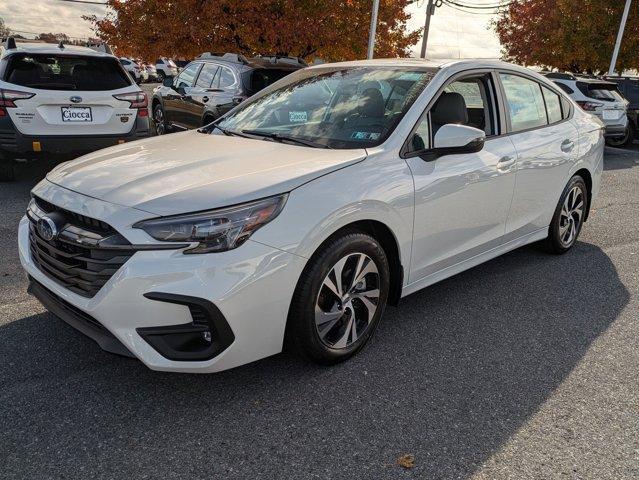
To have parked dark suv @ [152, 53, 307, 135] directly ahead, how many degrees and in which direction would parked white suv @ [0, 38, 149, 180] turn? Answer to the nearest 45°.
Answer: approximately 45° to its right

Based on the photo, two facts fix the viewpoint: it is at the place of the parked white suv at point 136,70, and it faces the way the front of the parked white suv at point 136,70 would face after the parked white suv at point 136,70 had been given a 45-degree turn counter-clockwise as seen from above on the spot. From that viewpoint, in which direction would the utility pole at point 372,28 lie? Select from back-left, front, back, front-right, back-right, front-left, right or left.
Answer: right

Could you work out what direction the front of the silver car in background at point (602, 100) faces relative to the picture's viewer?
facing away from the viewer and to the left of the viewer

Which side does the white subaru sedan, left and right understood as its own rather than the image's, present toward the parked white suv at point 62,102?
right

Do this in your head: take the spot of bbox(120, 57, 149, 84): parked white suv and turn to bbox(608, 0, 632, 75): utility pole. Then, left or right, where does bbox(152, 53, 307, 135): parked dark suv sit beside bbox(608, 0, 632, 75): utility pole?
right

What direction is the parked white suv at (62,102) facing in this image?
away from the camera

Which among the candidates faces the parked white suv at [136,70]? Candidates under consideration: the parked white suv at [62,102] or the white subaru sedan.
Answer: the parked white suv at [62,102]

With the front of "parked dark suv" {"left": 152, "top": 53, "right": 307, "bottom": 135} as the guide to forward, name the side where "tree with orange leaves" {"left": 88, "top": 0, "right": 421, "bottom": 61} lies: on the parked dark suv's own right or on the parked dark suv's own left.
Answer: on the parked dark suv's own right

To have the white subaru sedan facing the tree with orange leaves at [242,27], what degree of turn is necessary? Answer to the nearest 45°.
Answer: approximately 135° to its right

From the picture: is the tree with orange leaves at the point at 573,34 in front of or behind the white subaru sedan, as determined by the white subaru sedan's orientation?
behind

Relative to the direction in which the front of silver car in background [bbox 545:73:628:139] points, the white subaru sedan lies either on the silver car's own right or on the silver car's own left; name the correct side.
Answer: on the silver car's own left

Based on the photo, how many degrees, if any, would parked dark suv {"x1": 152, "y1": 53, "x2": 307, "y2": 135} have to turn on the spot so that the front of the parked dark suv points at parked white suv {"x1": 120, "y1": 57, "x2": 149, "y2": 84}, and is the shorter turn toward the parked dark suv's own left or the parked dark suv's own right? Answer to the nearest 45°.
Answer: approximately 45° to the parked dark suv's own right

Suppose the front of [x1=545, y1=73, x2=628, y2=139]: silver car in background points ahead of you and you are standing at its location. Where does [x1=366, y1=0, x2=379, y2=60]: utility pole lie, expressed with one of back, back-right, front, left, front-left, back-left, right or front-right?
front-left

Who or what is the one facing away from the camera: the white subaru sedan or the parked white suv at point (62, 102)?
the parked white suv

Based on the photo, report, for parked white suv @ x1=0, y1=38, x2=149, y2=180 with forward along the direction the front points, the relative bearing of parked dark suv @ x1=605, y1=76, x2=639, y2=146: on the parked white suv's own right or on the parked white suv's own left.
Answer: on the parked white suv's own right

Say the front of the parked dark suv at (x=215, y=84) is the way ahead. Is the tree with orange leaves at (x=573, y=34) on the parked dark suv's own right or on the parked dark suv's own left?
on the parked dark suv's own right
